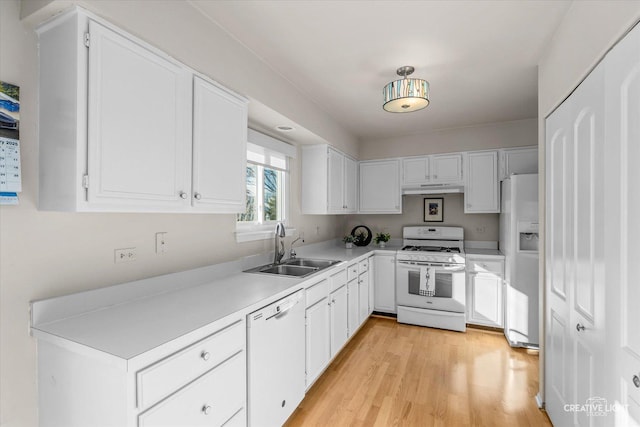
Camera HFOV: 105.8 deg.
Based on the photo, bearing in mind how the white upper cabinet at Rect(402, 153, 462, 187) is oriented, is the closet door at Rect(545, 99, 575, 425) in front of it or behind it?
in front

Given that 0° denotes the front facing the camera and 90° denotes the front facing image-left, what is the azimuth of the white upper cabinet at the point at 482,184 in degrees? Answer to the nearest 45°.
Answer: approximately 0°

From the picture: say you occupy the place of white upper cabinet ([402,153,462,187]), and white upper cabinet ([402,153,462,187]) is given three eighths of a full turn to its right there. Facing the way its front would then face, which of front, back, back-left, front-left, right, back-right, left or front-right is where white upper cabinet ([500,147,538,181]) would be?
back-right

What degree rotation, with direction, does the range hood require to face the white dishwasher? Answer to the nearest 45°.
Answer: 0° — it already faces it

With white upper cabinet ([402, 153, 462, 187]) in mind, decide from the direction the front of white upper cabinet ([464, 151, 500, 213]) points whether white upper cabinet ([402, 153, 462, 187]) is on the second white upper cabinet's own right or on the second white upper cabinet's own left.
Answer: on the second white upper cabinet's own right

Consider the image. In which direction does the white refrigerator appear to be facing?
toward the camera

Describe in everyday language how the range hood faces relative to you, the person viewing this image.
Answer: facing the viewer

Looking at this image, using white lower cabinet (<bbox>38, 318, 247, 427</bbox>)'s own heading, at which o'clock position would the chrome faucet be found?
The chrome faucet is roughly at 9 o'clock from the white lower cabinet.

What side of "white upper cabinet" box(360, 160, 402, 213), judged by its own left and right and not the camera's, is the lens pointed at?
front

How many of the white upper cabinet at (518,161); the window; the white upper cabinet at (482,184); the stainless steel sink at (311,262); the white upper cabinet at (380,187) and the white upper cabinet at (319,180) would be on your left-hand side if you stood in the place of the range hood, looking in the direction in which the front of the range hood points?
2

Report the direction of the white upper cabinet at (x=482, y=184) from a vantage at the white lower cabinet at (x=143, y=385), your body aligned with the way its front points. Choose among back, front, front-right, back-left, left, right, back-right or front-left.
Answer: front-left

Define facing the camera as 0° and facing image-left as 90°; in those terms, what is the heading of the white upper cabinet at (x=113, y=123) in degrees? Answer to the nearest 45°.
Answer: approximately 315°

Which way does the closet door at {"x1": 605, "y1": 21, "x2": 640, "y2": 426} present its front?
to the viewer's left

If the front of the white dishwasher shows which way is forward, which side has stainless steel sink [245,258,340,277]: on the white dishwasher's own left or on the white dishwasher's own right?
on the white dishwasher's own left
